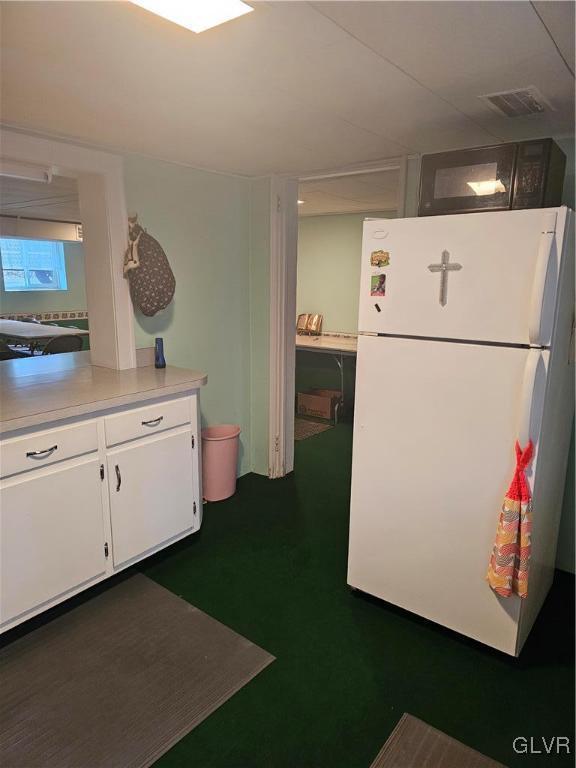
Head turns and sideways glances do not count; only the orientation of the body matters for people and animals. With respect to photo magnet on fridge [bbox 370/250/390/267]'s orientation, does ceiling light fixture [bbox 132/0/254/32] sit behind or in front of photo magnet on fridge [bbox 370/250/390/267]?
in front

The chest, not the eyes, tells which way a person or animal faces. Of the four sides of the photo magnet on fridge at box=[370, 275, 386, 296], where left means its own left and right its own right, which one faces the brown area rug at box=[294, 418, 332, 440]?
back

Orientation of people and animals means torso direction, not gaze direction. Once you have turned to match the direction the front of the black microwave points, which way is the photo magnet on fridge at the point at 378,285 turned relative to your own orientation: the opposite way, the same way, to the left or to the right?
the same way

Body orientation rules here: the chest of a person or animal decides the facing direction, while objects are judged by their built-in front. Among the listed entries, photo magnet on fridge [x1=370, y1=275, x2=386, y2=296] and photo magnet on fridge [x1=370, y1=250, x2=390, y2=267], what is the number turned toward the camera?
2

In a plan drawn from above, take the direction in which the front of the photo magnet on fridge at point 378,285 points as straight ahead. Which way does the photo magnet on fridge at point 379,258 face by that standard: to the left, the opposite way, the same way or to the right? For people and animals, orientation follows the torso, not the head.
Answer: the same way

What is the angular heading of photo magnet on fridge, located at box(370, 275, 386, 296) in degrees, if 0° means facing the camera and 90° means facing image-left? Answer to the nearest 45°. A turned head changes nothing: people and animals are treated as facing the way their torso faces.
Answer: approximately 0°

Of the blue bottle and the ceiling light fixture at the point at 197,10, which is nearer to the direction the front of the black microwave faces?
the ceiling light fixture

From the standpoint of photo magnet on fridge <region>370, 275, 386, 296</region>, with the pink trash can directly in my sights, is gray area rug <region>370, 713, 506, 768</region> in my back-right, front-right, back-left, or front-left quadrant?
back-left

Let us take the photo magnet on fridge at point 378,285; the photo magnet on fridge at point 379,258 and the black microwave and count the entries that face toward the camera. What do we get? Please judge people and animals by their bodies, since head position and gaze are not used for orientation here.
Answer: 3

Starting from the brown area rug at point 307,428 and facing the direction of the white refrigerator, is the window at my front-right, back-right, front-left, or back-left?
back-right

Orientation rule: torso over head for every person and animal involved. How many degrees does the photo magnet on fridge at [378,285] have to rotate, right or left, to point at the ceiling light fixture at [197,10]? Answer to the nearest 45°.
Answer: approximately 45° to its right

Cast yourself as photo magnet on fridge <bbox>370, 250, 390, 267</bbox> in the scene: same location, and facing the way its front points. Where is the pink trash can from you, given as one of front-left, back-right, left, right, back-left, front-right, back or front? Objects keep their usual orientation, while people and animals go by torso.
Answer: back-right

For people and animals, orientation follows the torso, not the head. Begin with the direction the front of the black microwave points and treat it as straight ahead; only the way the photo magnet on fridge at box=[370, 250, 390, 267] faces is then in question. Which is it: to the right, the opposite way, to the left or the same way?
the same way

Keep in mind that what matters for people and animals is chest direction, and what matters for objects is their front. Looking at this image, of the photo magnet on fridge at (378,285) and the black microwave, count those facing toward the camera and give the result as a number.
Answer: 2

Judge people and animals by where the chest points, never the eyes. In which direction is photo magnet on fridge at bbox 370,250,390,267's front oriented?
toward the camera

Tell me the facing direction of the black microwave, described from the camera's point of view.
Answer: facing the viewer

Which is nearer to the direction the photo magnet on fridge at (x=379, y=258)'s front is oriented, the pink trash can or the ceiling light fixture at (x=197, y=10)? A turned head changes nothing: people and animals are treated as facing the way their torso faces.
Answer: the ceiling light fixture

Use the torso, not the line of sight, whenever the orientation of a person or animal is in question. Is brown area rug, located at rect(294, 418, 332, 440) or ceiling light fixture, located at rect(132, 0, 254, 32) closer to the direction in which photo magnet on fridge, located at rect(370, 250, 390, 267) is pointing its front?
the ceiling light fixture
